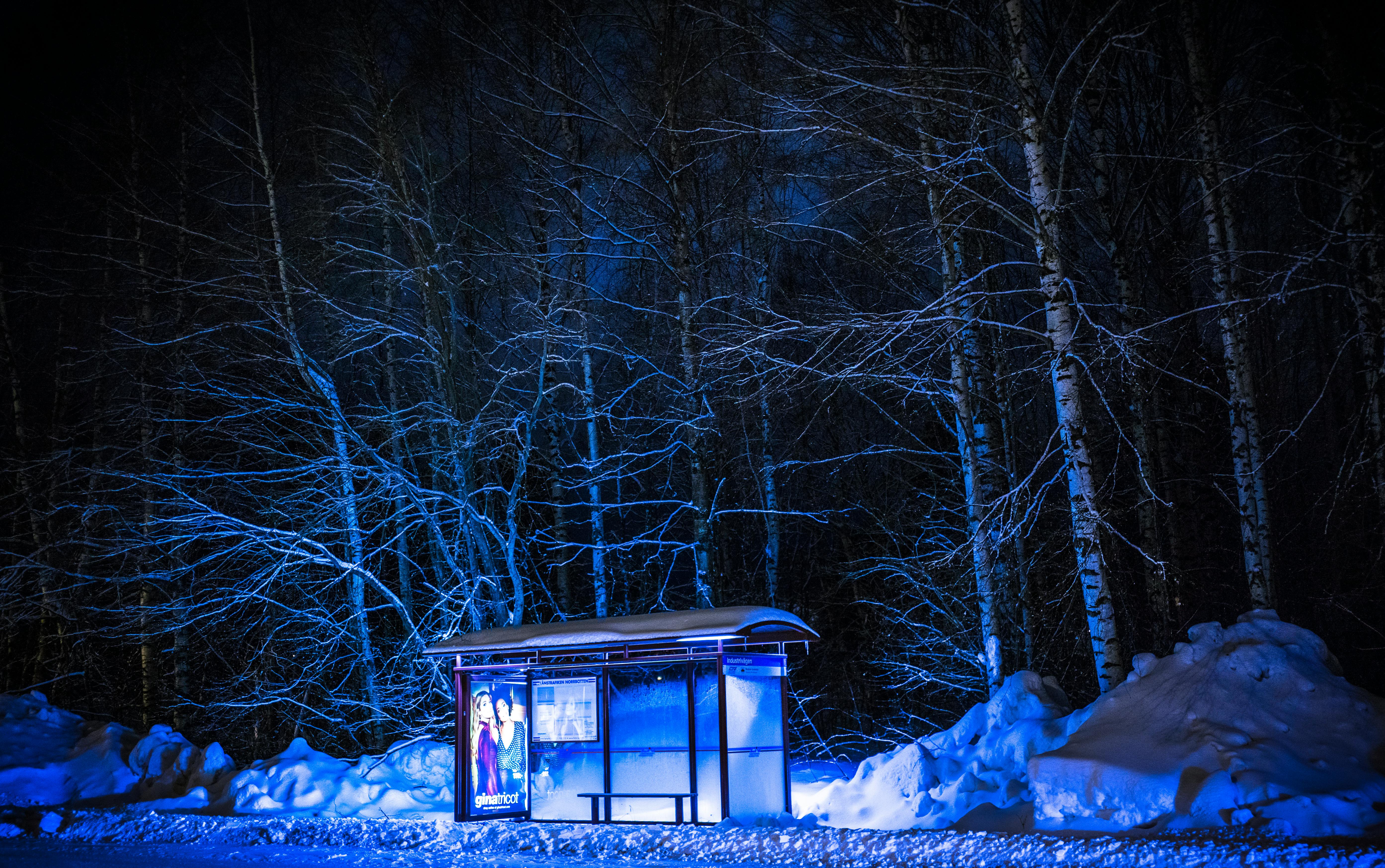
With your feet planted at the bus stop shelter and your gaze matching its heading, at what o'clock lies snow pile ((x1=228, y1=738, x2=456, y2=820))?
The snow pile is roughly at 3 o'clock from the bus stop shelter.

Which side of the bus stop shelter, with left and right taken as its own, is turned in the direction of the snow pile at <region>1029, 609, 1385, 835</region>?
left

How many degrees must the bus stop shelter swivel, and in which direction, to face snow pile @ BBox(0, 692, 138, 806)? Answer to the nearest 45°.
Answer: approximately 90° to its right

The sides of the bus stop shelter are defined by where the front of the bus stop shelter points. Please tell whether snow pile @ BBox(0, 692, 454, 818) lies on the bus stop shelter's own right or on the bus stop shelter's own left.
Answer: on the bus stop shelter's own right

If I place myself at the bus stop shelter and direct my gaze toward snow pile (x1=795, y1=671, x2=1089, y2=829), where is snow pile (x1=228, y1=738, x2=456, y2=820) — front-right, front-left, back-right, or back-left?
back-left

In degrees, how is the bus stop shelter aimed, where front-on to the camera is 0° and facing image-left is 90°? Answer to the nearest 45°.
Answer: approximately 45°
